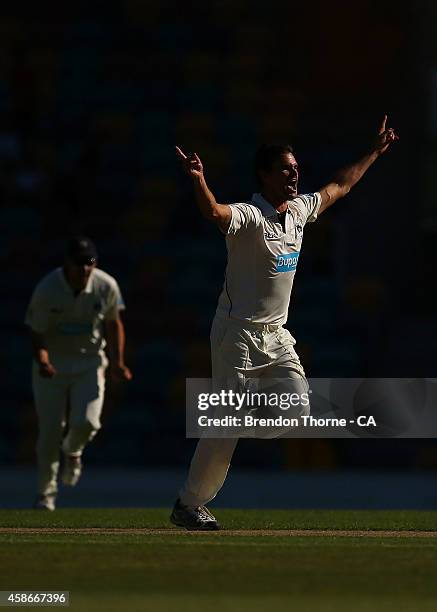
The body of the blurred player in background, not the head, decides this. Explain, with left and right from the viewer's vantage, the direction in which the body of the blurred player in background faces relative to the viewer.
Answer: facing the viewer

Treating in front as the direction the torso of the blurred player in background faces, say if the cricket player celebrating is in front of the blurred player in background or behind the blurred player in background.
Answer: in front

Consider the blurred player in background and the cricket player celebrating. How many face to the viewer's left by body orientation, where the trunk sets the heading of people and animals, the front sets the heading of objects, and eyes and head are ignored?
0

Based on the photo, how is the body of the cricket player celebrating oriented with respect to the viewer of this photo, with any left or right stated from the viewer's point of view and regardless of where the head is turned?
facing the viewer and to the right of the viewer

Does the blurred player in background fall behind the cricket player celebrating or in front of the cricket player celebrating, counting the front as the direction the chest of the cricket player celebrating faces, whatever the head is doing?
behind
